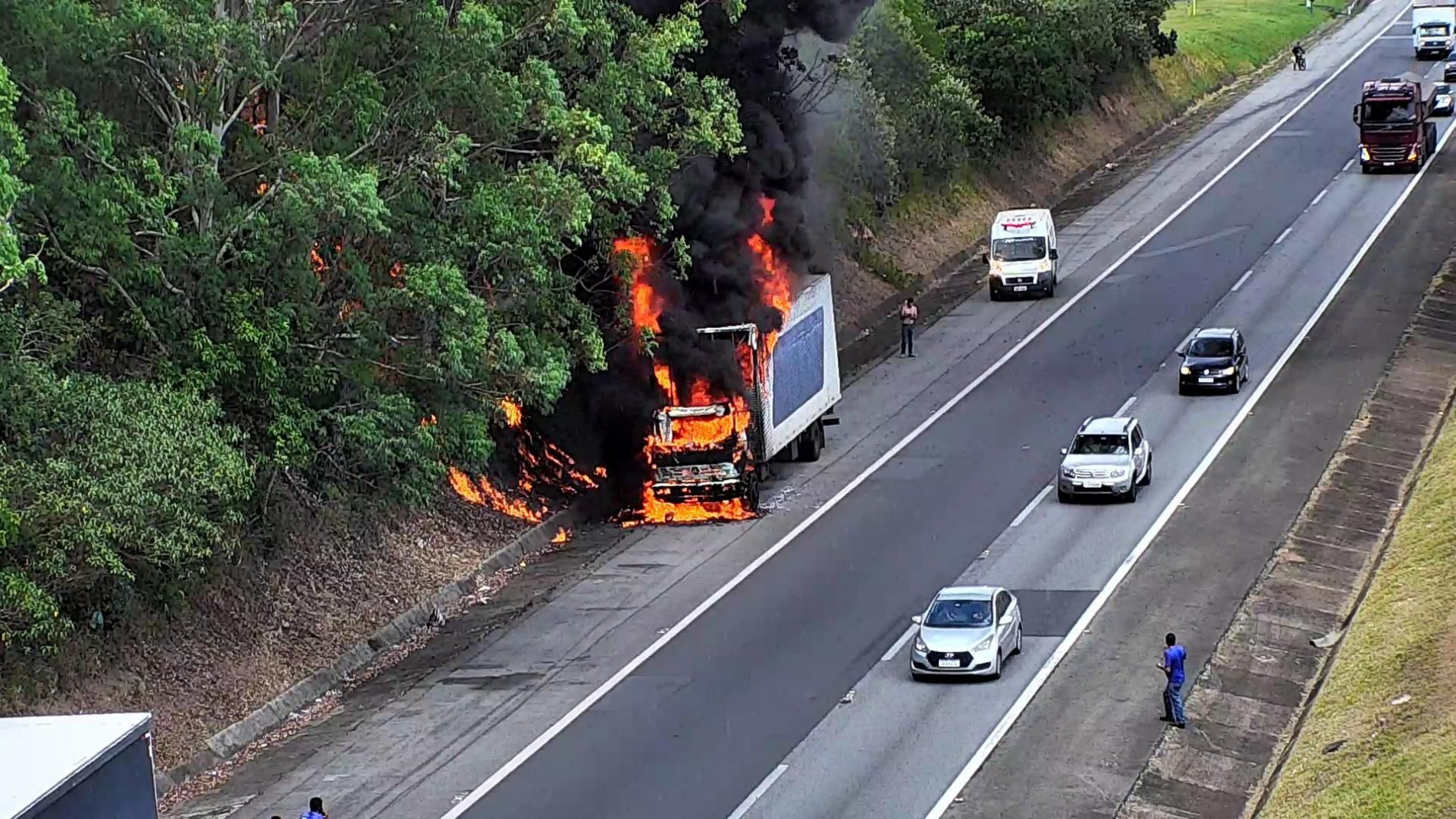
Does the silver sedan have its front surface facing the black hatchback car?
no

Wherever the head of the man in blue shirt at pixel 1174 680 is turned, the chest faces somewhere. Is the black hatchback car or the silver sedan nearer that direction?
the silver sedan

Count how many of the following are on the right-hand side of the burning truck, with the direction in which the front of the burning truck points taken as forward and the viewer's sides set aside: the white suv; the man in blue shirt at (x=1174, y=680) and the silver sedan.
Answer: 0

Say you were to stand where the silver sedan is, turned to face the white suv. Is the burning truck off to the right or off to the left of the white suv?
left

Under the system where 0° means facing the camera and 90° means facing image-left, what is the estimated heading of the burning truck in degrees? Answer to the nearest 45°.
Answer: approximately 45°

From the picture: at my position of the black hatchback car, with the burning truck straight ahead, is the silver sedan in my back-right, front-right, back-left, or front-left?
front-left

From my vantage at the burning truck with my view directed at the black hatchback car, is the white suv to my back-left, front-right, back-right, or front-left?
front-right

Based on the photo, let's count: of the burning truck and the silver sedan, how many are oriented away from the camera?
0

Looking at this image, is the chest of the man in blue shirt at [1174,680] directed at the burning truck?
yes

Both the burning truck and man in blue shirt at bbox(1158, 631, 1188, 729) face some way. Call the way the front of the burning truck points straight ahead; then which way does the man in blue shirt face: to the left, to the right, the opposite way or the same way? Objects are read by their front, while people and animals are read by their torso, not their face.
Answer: to the right

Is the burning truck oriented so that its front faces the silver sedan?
no

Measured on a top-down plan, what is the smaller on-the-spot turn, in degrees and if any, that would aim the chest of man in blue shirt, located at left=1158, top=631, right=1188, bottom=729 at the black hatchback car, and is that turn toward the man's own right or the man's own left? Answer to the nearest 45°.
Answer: approximately 45° to the man's own right

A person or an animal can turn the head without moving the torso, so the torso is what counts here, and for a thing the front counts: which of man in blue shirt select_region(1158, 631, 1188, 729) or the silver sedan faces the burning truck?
the man in blue shirt

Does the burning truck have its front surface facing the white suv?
no

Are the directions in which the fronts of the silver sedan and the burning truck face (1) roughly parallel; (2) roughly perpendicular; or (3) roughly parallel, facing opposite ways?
roughly parallel

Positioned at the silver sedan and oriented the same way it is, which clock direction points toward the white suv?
The white suv is roughly at 5 o'clock from the silver sedan.

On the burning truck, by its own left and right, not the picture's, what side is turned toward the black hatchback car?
back
